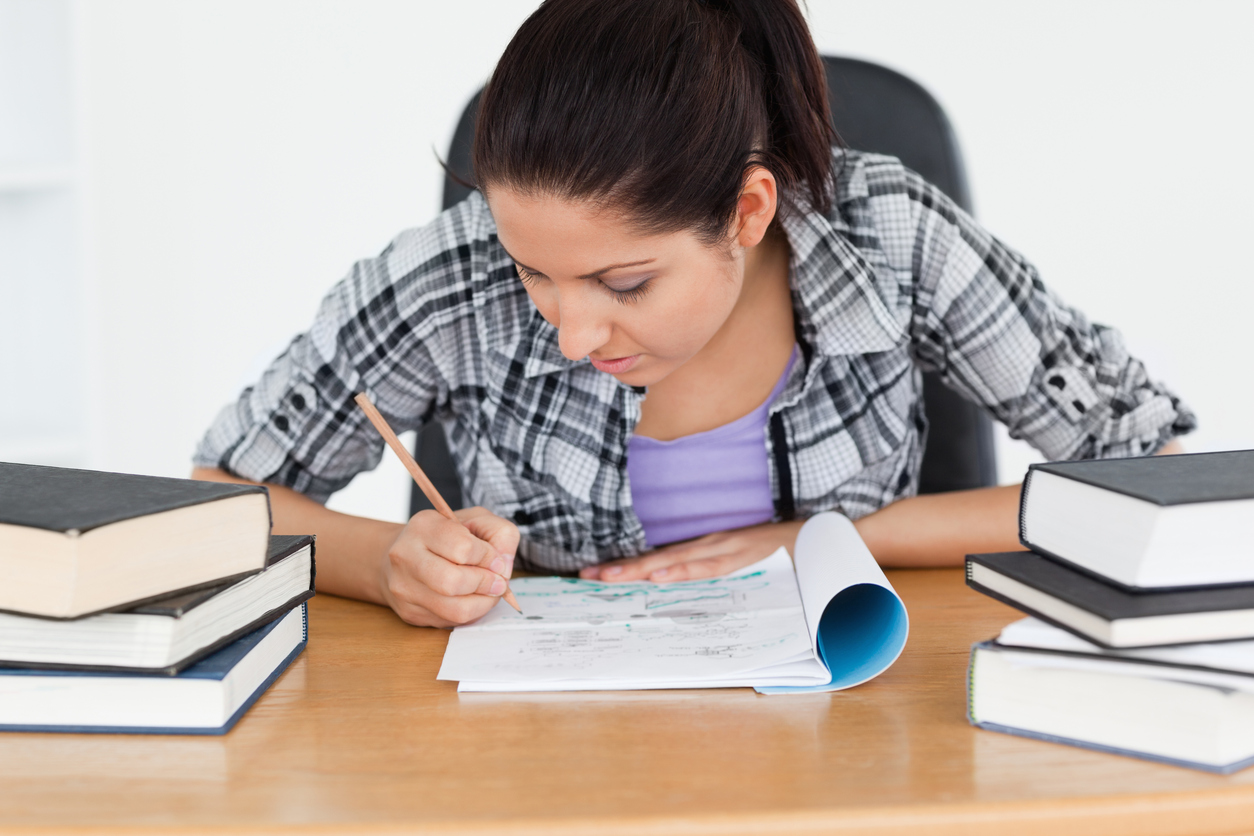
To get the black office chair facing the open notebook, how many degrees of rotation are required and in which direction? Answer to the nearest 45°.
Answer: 0° — it already faces it

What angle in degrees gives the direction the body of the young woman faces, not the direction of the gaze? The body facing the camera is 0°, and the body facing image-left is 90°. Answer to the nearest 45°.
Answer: approximately 0°

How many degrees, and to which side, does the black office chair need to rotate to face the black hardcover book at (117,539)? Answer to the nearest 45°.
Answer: approximately 45° to its right

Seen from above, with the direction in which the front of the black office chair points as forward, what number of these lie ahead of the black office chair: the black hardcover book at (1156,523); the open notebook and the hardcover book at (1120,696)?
3

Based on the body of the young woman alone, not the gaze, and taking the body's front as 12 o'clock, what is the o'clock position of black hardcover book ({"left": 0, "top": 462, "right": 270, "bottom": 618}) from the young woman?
The black hardcover book is roughly at 1 o'clock from the young woman.

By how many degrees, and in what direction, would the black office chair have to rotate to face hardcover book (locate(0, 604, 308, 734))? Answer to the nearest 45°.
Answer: approximately 45° to its right
